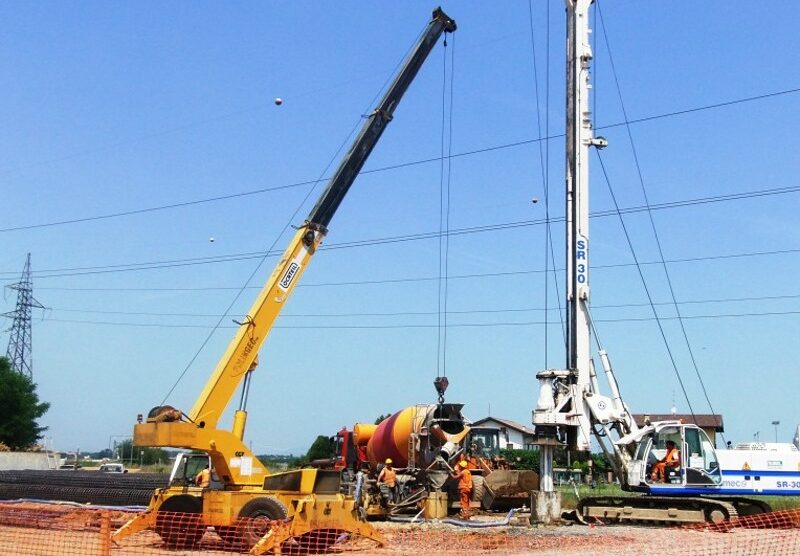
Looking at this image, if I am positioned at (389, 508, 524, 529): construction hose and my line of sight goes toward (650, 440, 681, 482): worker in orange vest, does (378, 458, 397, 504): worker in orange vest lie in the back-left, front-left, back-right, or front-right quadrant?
back-left

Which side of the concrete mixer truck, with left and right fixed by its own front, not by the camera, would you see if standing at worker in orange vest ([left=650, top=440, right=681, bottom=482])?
back

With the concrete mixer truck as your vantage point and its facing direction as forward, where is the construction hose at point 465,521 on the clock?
The construction hose is roughly at 7 o'clock from the concrete mixer truck.

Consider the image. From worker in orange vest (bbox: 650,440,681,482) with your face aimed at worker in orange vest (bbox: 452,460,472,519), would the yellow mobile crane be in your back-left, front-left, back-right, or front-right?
front-left

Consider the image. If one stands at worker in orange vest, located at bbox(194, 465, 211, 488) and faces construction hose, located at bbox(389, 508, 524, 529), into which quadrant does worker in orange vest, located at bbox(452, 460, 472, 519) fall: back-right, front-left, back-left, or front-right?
front-left

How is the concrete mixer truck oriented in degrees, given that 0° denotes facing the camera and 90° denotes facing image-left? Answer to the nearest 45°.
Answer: approximately 135°

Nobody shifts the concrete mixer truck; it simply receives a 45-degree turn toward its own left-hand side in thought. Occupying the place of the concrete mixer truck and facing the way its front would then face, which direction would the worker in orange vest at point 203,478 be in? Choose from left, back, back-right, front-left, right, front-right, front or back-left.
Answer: front-left

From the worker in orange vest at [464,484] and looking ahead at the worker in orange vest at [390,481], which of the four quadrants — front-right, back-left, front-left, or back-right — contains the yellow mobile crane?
front-left

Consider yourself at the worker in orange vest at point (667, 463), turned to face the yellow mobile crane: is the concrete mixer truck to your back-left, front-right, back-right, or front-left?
front-right

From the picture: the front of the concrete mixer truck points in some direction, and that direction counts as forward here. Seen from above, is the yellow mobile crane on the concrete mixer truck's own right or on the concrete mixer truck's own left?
on the concrete mixer truck's own left

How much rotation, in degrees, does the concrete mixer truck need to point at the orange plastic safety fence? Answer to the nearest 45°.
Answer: approximately 135° to its left
